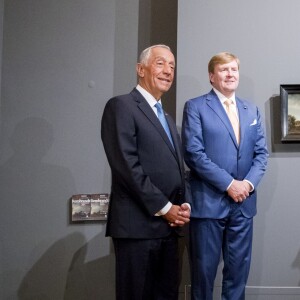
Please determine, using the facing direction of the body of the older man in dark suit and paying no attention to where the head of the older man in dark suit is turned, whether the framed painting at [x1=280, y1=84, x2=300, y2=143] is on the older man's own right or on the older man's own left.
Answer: on the older man's own left

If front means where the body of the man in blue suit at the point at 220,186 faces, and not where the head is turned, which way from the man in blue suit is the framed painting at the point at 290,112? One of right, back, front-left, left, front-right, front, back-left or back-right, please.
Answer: left

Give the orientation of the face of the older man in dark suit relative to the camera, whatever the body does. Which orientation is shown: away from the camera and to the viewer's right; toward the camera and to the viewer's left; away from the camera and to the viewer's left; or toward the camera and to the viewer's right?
toward the camera and to the viewer's right

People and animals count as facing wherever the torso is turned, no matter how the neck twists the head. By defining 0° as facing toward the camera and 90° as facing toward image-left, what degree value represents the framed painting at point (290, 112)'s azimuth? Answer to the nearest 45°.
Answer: approximately 0°

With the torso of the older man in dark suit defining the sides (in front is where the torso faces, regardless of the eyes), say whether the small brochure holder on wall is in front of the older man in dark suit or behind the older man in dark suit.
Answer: behind

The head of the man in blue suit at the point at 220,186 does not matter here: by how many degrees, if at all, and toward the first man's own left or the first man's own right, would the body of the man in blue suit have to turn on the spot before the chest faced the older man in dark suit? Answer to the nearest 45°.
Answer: approximately 90° to the first man's own right

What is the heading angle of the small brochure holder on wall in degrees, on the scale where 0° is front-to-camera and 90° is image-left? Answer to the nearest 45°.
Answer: approximately 0°

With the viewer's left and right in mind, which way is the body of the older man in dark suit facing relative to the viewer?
facing the viewer and to the right of the viewer

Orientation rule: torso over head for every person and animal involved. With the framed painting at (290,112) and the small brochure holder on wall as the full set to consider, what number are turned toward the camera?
2

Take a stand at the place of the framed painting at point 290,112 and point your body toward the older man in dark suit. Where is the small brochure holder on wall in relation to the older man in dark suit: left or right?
right

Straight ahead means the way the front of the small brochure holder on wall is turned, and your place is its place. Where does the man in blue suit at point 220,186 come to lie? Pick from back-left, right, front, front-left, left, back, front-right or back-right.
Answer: front-left

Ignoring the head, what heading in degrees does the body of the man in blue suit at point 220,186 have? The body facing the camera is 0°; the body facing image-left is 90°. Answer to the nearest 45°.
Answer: approximately 315°
